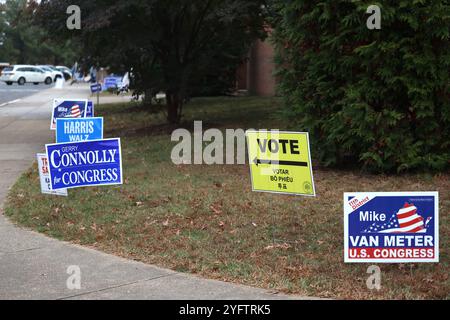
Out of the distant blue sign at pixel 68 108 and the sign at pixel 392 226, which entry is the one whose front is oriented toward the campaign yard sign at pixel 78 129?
the distant blue sign

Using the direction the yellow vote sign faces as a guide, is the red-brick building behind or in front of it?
behind

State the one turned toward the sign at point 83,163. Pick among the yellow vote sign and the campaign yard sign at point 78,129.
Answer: the campaign yard sign

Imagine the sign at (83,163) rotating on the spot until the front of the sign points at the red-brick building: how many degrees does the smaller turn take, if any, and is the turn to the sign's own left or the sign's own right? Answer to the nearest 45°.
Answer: approximately 180°

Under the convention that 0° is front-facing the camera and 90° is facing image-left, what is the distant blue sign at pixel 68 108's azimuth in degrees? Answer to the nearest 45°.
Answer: approximately 0°

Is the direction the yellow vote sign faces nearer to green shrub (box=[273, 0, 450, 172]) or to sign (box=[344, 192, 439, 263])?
the sign

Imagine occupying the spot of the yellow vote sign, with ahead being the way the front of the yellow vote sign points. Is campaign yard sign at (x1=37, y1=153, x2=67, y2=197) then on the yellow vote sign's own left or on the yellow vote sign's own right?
on the yellow vote sign's own right

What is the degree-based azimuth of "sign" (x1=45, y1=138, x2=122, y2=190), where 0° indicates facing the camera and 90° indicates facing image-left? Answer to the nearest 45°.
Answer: approximately 0°

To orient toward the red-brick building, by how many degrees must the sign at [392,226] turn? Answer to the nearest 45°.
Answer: approximately 180°

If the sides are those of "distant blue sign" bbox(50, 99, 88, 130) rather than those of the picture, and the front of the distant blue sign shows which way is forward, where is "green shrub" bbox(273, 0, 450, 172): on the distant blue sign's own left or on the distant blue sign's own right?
on the distant blue sign's own left
